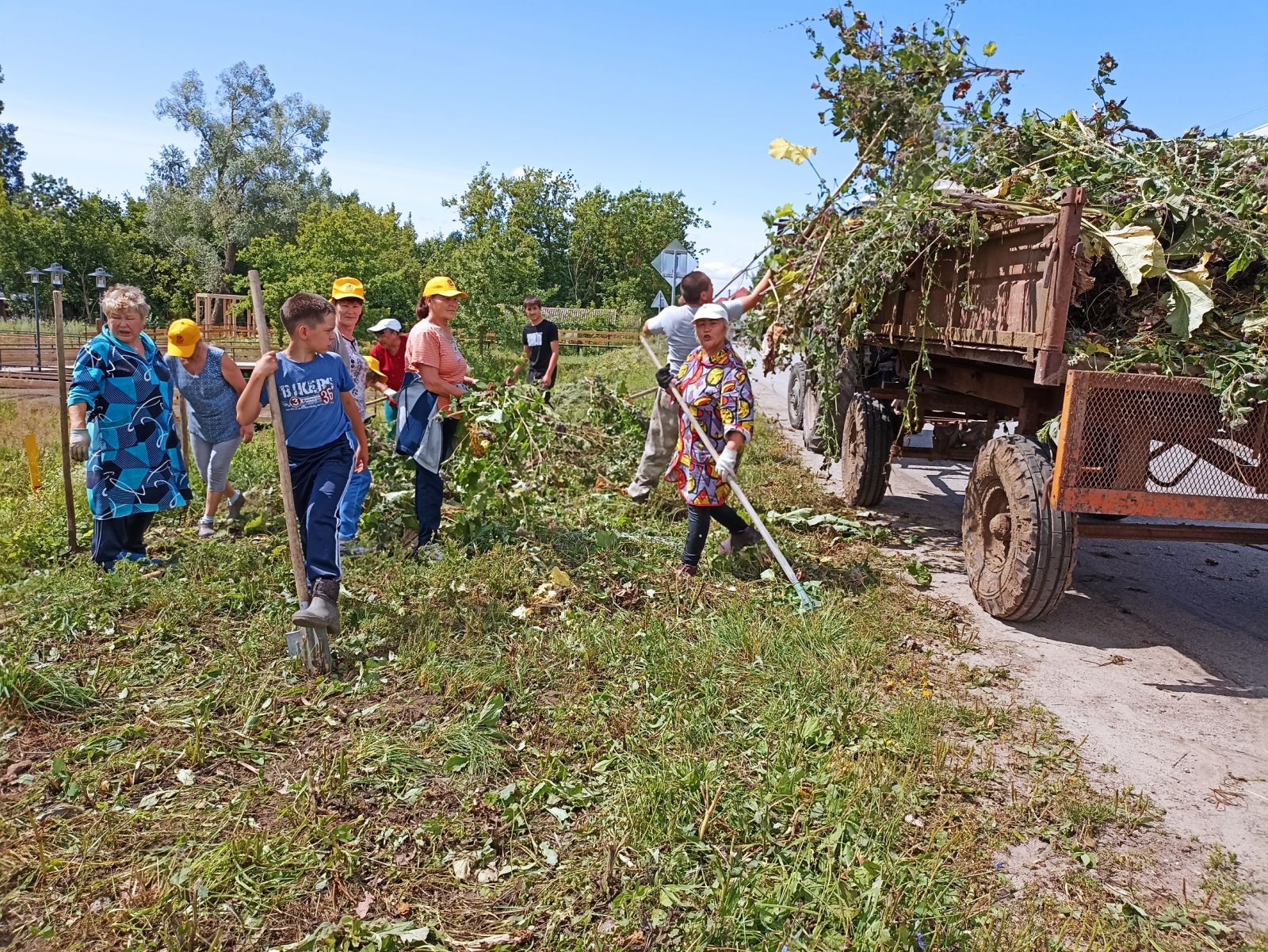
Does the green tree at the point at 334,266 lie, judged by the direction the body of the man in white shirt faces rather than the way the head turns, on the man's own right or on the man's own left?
on the man's own left

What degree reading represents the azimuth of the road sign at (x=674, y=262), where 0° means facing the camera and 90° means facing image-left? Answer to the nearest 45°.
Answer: approximately 180°

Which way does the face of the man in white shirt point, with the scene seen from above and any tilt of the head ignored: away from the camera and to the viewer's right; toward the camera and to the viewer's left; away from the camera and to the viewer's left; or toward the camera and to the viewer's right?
away from the camera and to the viewer's right

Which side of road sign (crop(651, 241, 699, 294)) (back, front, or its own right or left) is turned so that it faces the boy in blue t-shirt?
back

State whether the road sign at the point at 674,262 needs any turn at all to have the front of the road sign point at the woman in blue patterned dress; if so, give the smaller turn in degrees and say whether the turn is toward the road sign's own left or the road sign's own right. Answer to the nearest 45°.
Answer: approximately 180°

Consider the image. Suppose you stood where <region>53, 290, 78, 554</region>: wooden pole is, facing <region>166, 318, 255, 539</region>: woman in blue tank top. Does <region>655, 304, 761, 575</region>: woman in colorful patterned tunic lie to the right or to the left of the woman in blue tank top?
right

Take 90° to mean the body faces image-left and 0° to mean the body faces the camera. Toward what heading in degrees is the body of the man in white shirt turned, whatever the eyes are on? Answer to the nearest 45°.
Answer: approximately 225°

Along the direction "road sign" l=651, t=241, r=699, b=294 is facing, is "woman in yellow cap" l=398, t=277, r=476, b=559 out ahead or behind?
behind

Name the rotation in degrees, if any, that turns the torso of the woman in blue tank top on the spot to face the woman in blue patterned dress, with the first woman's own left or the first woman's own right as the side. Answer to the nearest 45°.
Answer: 0° — they already face them

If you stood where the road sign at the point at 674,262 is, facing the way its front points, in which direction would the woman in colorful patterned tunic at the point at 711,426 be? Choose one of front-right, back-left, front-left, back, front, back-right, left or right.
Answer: back

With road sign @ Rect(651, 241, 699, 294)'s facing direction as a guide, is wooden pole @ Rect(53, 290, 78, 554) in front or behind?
behind

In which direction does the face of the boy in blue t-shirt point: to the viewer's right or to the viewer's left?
to the viewer's right
